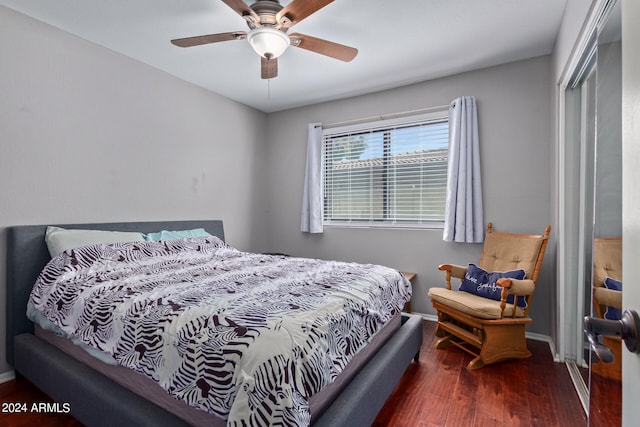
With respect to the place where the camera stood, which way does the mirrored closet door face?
facing to the left of the viewer

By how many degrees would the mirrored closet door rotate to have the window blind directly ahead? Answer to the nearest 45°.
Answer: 0° — it already faces it

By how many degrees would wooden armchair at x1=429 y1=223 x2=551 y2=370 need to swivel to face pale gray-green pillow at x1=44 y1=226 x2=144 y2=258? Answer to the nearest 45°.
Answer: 0° — it already faces it

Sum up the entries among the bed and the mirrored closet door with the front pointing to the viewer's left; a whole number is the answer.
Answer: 1

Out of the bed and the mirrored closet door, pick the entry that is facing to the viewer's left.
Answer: the mirrored closet door

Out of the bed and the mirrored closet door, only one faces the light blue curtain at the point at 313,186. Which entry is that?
the mirrored closet door

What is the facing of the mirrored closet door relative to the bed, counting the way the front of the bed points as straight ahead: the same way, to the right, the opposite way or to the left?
the opposite way

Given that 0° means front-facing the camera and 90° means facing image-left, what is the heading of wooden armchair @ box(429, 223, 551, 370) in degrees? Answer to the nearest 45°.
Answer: approximately 45°

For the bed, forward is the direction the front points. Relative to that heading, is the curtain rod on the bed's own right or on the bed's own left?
on the bed's own left

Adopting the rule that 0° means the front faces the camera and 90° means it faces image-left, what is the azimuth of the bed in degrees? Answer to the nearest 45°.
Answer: approximately 315°
